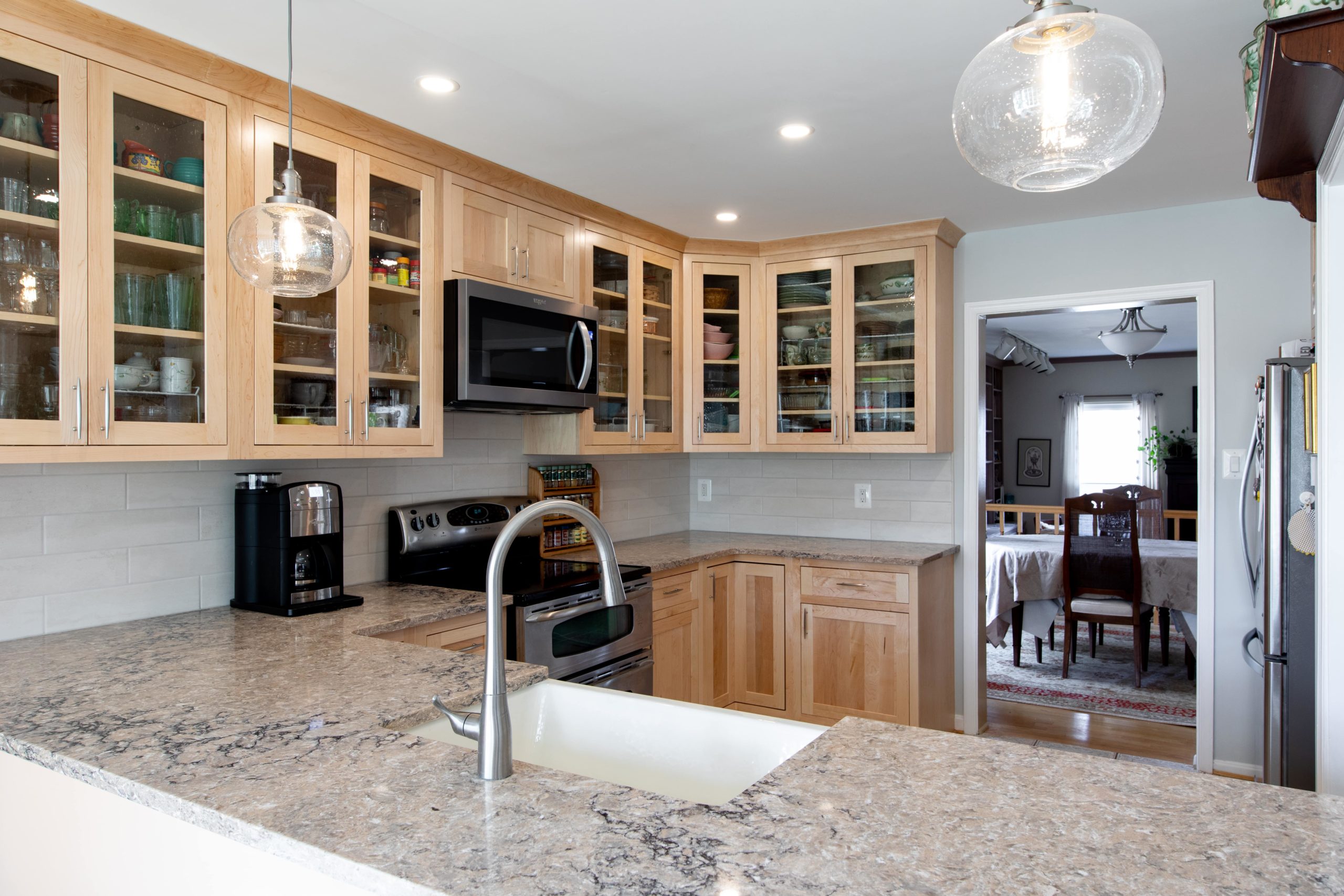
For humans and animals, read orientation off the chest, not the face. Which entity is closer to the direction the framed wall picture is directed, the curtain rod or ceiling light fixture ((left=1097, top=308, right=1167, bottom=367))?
the ceiling light fixture

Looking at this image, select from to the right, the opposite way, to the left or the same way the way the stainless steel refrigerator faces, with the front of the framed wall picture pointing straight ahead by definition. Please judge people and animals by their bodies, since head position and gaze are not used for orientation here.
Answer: to the right

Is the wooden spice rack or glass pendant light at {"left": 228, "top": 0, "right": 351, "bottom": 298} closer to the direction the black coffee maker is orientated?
the glass pendant light

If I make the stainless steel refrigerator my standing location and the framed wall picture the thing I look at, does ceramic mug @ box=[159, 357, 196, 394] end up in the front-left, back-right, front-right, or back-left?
back-left

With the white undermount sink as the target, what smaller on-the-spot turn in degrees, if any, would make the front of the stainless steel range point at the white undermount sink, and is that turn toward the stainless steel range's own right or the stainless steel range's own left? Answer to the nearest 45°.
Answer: approximately 45° to the stainless steel range's own right

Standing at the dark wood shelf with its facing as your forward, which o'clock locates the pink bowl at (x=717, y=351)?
The pink bowl is roughly at 1 o'clock from the dark wood shelf.

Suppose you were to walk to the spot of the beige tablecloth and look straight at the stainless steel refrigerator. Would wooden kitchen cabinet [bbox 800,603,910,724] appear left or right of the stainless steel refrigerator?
right

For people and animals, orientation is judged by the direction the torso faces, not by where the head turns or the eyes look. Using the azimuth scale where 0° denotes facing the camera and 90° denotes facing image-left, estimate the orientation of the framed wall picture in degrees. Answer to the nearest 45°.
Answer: approximately 0°

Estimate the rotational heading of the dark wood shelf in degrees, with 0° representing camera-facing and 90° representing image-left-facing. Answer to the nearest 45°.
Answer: approximately 90°

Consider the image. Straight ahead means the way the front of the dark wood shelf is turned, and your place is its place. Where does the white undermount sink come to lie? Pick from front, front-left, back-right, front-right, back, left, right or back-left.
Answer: front-left

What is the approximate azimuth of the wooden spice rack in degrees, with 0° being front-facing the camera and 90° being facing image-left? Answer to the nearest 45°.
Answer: approximately 315°
